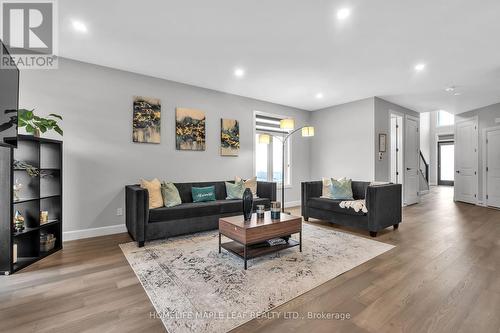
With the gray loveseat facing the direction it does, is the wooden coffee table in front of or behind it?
in front

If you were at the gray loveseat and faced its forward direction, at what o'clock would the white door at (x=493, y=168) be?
The white door is roughly at 6 o'clock from the gray loveseat.

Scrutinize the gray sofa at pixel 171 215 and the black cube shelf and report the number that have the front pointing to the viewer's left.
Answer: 0

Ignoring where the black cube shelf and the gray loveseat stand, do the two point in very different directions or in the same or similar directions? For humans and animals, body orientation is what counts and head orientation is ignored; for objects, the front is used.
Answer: very different directions

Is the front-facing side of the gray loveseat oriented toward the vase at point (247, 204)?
yes

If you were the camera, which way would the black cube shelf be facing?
facing the viewer and to the right of the viewer

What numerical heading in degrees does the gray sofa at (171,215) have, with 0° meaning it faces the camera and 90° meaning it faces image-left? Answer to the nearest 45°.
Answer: approximately 315°

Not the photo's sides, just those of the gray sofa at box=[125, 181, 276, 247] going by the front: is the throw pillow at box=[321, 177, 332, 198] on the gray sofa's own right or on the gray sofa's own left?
on the gray sofa's own left

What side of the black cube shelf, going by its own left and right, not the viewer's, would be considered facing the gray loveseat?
front

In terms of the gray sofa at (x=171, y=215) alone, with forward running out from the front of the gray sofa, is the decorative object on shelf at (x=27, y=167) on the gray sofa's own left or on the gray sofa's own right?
on the gray sofa's own right

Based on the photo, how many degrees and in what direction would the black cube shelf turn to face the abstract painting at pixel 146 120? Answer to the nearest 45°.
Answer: approximately 45° to its left
